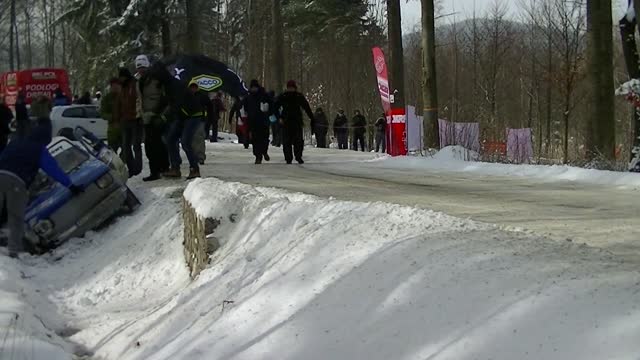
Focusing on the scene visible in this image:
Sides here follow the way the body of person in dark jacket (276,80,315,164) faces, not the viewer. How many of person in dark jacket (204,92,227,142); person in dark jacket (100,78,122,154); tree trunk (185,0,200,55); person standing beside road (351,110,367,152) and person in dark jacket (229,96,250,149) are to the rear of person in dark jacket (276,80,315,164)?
4

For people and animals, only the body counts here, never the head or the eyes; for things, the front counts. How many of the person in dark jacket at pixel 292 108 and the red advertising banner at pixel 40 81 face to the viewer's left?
0

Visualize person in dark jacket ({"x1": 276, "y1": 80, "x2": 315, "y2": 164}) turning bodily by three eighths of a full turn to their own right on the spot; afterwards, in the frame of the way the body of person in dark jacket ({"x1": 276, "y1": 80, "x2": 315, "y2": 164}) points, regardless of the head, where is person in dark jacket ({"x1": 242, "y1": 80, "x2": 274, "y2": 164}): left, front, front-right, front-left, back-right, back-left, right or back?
front

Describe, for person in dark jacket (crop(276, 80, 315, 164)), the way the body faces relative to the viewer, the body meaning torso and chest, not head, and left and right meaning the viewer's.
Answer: facing the viewer

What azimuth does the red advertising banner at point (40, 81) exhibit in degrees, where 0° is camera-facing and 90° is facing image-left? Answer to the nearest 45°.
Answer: approximately 0°

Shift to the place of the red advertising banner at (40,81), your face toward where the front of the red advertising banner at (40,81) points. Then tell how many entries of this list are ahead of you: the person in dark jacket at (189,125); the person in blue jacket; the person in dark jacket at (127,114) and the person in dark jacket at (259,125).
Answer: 4

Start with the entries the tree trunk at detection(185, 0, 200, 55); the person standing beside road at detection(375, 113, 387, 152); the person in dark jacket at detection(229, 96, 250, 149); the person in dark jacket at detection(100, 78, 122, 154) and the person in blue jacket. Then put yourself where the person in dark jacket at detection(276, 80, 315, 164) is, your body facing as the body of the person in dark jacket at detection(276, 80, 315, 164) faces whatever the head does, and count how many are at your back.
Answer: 3

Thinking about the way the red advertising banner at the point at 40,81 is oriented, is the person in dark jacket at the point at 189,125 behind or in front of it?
in front

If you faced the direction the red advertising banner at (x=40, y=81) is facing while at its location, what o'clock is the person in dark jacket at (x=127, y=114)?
The person in dark jacket is roughly at 12 o'clock from the red advertising banner.

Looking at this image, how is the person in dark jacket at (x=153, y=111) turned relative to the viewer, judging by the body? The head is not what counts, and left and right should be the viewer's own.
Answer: facing the viewer and to the left of the viewer
